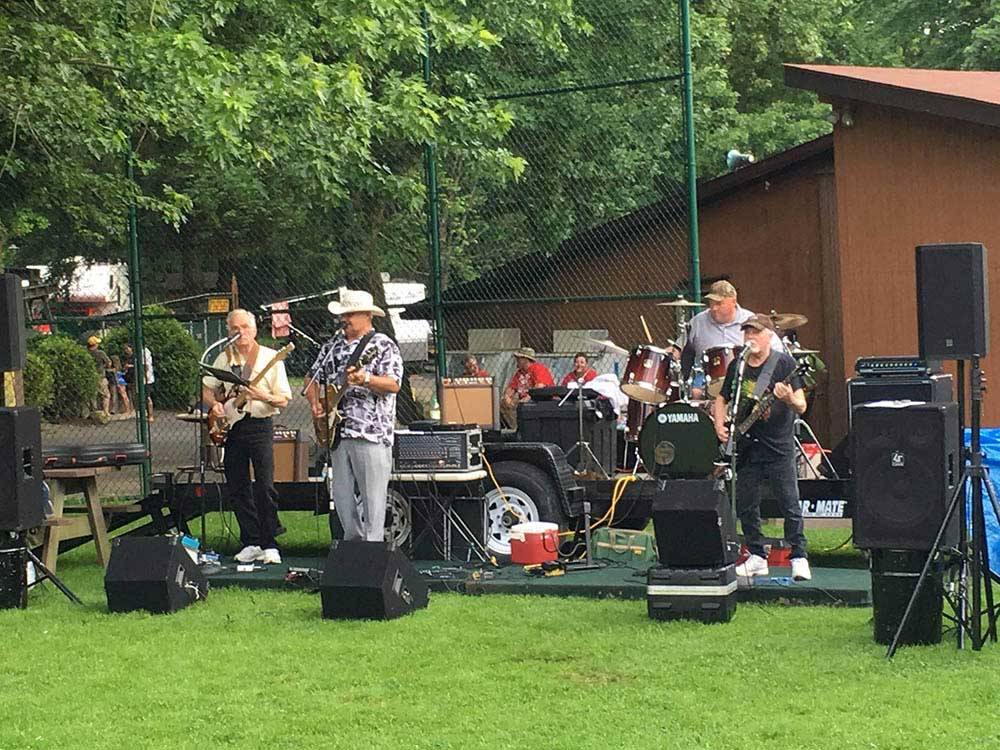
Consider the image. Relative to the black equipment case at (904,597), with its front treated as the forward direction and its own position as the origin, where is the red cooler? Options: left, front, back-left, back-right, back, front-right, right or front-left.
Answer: back-right

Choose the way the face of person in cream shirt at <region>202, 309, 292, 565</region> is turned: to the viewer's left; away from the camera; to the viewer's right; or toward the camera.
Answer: toward the camera

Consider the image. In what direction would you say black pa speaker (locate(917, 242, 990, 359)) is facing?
toward the camera

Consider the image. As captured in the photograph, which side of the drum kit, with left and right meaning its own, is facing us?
front

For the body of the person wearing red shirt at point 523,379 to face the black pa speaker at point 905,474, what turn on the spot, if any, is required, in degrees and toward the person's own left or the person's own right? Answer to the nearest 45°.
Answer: approximately 45° to the person's own left

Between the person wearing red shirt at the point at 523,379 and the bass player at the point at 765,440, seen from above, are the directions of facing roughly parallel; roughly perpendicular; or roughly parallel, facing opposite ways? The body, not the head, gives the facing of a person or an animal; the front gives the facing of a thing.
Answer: roughly parallel

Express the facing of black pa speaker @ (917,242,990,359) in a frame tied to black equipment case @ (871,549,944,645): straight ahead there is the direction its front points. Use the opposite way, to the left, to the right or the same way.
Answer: the same way

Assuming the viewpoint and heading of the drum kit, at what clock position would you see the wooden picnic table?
The wooden picnic table is roughly at 3 o'clock from the drum kit.

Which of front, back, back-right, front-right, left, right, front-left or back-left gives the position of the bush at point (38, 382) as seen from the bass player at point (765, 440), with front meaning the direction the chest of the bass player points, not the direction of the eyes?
right

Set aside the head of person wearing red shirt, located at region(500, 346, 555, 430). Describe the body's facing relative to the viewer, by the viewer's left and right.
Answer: facing the viewer and to the left of the viewer

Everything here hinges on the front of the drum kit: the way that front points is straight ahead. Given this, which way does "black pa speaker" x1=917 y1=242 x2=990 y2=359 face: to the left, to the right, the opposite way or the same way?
the same way

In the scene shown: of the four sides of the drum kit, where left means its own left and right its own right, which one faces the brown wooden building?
back
